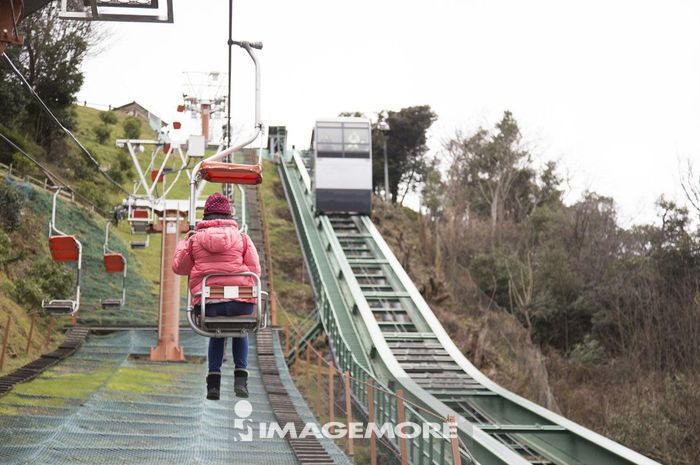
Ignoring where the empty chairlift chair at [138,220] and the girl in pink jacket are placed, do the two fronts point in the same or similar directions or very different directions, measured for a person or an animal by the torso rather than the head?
very different directions

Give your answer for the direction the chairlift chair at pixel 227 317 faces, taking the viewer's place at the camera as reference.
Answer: facing away from the viewer

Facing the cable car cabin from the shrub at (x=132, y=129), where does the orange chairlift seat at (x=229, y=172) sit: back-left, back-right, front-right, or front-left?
front-right

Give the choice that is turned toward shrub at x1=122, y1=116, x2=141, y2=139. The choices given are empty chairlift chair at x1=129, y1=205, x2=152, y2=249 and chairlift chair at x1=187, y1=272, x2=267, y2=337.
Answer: the chairlift chair

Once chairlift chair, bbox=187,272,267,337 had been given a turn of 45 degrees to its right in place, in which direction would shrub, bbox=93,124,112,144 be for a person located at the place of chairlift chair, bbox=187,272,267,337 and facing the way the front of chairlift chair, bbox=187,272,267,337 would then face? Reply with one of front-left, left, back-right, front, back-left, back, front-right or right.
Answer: front-left

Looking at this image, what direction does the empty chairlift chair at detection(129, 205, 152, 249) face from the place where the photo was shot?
facing the viewer

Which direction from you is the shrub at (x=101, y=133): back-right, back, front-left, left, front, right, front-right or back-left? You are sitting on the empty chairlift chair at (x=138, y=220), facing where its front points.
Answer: back

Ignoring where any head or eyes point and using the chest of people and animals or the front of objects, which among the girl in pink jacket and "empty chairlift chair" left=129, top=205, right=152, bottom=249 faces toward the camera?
the empty chairlift chair

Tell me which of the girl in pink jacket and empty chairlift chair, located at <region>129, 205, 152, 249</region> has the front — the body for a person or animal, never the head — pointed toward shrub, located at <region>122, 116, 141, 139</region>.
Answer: the girl in pink jacket

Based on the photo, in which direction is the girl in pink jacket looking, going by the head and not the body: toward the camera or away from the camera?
away from the camera

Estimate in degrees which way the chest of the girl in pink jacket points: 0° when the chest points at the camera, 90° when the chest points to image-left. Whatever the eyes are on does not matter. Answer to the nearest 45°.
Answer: approximately 180°

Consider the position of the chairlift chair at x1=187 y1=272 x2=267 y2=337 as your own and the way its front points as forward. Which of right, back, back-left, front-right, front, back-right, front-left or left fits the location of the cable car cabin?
front

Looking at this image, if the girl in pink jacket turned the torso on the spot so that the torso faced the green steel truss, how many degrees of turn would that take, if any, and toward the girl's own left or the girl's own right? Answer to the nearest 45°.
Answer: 0° — they already face it

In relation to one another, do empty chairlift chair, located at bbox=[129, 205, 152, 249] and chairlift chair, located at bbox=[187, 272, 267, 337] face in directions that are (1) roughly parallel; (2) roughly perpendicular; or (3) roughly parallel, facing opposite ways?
roughly parallel, facing opposite ways

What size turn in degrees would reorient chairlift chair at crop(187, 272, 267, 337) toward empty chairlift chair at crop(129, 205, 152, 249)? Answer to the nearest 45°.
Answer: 0° — it already faces it
